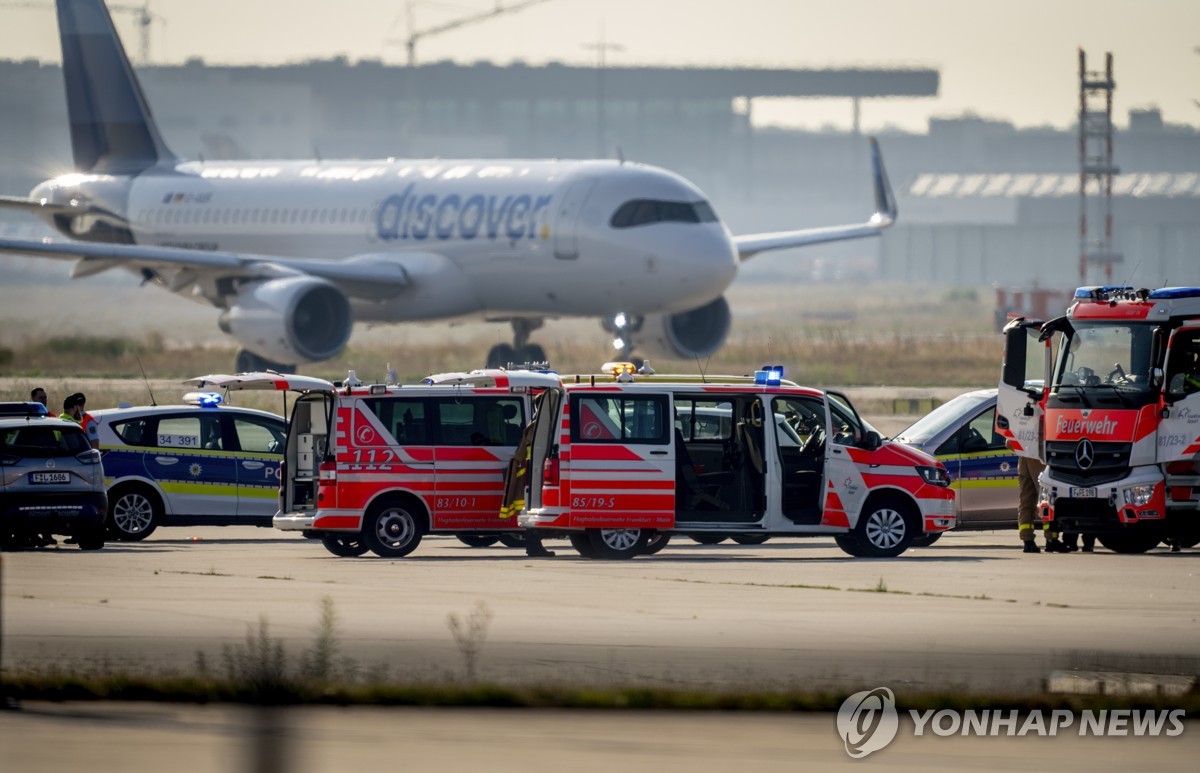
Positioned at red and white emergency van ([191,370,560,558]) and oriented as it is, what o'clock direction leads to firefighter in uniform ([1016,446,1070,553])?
The firefighter in uniform is roughly at 12 o'clock from the red and white emergency van.

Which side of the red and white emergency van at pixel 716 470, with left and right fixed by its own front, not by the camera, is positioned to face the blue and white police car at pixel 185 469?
back

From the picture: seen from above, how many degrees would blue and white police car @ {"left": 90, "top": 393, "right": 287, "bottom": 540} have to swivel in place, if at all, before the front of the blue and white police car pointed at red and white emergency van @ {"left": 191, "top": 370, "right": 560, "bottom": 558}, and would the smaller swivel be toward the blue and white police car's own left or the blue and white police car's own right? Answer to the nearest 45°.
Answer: approximately 45° to the blue and white police car's own right

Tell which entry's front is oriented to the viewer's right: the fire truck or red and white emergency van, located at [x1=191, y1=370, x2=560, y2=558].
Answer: the red and white emergency van

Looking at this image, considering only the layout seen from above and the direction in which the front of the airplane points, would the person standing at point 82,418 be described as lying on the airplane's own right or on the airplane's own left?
on the airplane's own right

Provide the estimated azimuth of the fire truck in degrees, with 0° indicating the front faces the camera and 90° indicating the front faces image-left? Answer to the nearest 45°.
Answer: approximately 45°

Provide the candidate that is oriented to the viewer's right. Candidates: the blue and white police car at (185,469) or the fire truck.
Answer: the blue and white police car

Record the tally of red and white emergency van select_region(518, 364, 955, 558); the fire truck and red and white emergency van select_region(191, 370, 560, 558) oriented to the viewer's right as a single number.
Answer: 2

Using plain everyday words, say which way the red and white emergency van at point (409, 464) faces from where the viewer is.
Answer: facing to the right of the viewer

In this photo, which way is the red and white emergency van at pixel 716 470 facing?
to the viewer's right
